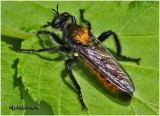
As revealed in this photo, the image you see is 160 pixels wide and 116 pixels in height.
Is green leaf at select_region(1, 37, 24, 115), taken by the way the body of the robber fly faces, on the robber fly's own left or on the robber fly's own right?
on the robber fly's own left

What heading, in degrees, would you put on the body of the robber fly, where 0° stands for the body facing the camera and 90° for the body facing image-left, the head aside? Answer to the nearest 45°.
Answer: approximately 135°
